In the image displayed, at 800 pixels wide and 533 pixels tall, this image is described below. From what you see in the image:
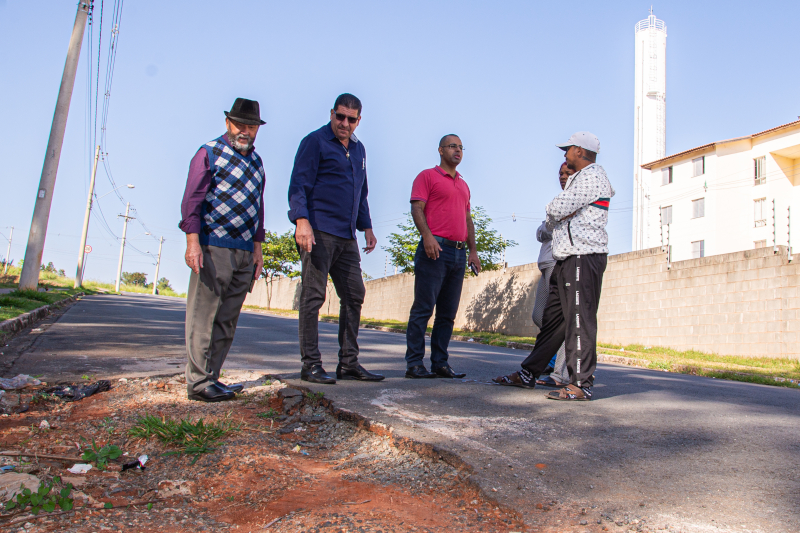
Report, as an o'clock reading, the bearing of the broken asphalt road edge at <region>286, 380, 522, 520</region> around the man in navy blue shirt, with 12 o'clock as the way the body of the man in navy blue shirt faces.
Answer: The broken asphalt road edge is roughly at 1 o'clock from the man in navy blue shirt.

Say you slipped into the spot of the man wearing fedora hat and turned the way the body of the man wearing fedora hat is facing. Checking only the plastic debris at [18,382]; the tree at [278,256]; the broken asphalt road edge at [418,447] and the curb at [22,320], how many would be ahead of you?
1

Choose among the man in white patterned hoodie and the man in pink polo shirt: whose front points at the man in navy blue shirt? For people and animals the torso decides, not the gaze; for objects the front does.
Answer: the man in white patterned hoodie

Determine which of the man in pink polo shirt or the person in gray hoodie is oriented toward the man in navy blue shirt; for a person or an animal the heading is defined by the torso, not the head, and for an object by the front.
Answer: the person in gray hoodie

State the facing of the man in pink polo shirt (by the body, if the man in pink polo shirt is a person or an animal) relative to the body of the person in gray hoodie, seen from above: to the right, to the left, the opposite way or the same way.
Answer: to the left

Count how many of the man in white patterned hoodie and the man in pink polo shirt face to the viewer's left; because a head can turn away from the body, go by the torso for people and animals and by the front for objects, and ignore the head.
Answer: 1

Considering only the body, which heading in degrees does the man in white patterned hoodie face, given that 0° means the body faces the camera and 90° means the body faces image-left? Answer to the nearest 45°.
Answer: approximately 90°

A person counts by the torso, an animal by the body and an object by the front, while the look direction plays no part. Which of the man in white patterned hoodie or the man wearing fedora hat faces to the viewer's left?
the man in white patterned hoodie

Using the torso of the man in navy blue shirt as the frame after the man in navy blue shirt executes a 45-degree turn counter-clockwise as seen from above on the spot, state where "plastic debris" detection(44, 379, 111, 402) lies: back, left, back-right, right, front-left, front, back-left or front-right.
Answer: back

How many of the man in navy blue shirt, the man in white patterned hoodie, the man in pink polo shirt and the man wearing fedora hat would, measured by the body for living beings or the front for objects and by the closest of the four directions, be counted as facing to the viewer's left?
1

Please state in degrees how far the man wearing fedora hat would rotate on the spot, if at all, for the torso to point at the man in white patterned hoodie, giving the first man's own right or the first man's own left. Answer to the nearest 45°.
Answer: approximately 45° to the first man's own left

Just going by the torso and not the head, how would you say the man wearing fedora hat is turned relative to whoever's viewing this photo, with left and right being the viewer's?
facing the viewer and to the right of the viewer

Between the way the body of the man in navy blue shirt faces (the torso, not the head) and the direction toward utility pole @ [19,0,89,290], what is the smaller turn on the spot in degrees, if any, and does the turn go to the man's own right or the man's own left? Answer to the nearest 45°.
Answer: approximately 180°

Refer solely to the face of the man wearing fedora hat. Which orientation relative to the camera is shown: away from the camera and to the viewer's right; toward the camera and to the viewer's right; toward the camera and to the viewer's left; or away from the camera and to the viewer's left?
toward the camera and to the viewer's right
